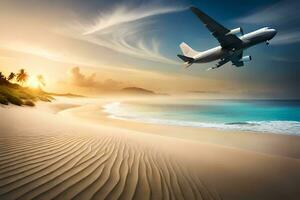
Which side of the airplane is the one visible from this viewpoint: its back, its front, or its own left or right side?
right
